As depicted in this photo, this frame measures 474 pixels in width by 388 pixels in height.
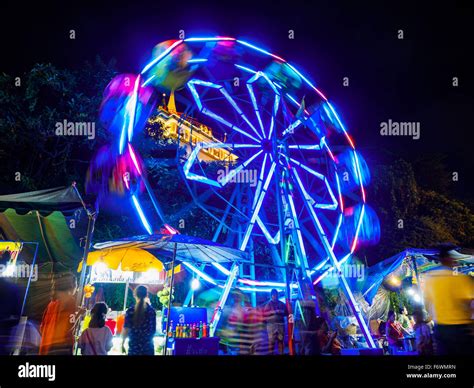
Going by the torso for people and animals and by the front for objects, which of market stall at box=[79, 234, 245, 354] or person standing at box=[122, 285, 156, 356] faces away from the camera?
the person standing

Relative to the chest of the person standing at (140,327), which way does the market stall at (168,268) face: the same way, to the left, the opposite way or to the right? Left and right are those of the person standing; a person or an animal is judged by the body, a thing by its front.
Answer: the opposite way

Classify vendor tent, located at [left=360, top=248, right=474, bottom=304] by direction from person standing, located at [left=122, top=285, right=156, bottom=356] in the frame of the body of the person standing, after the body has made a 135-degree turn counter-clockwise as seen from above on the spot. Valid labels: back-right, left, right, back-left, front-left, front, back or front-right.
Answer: back

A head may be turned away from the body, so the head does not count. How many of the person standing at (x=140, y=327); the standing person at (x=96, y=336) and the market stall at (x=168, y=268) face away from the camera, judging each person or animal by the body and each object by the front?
2

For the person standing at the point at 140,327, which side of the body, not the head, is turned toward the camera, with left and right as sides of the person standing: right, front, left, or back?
back

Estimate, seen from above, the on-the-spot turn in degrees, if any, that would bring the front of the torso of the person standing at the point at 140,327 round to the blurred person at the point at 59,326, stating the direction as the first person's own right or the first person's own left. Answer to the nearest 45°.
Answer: approximately 45° to the first person's own left

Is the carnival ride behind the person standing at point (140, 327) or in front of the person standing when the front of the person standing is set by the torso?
in front

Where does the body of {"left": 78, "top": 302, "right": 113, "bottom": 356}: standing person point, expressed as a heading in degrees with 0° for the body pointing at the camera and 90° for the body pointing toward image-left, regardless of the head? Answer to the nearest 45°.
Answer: approximately 180°
